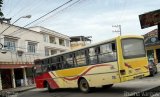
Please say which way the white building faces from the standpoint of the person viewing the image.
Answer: facing the viewer and to the right of the viewer

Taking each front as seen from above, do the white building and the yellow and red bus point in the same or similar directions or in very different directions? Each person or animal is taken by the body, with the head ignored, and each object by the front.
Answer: very different directions
